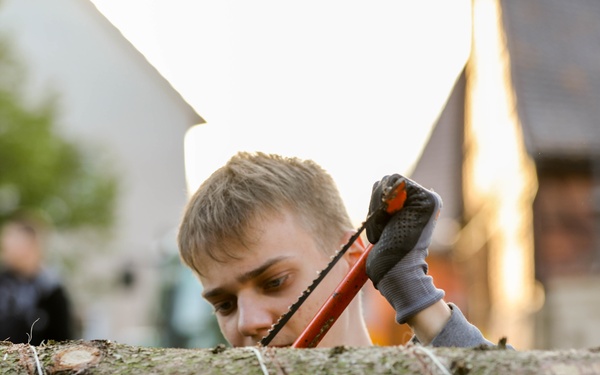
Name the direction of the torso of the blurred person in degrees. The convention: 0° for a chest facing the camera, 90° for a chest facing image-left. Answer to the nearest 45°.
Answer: approximately 45°

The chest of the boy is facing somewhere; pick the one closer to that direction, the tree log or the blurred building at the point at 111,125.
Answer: the tree log

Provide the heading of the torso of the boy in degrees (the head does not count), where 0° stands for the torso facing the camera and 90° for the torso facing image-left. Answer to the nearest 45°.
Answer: approximately 45°

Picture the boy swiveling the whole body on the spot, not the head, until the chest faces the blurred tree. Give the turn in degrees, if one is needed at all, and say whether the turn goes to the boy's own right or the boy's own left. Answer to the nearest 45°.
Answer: approximately 135° to the boy's own right

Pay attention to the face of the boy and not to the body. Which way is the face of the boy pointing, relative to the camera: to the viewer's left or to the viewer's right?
to the viewer's left

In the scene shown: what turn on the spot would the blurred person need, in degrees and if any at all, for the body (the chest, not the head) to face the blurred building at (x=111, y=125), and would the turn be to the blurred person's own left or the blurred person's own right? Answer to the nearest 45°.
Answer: approximately 135° to the blurred person's own right

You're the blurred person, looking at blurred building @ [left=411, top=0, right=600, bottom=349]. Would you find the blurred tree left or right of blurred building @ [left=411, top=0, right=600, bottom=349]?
left

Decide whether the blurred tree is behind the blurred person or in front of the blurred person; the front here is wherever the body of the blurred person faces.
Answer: behind

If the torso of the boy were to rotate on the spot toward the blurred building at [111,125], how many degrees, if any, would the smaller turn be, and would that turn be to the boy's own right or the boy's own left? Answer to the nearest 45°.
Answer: approximately 135° to the boy's own right
